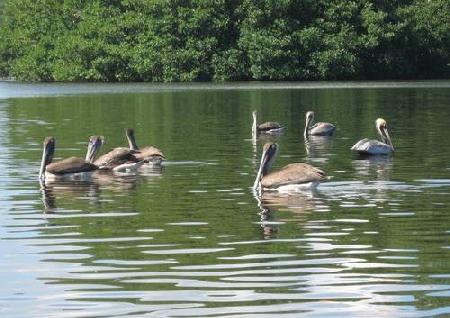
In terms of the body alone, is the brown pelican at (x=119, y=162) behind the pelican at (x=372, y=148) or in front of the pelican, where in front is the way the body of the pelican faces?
behind

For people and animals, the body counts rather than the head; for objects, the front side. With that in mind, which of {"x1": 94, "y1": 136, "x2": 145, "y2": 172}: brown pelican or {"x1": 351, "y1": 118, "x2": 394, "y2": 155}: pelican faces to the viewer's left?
the brown pelican

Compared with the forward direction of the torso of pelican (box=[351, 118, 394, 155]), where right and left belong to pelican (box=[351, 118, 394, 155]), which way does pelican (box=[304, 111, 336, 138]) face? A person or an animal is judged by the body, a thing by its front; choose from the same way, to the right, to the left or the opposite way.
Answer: the opposite way

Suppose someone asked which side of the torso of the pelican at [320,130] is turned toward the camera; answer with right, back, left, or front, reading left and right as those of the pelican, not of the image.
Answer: left

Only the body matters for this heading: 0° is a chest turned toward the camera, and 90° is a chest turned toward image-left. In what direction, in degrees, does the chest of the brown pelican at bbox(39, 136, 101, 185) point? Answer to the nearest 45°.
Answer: approximately 90°

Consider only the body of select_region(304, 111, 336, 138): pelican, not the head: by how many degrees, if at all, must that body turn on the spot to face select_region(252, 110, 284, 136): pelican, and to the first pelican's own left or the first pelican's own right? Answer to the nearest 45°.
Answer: approximately 45° to the first pelican's own right

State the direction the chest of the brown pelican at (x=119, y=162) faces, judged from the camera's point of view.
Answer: to the viewer's left

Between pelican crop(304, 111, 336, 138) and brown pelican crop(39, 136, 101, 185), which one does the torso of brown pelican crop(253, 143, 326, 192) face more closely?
the brown pelican

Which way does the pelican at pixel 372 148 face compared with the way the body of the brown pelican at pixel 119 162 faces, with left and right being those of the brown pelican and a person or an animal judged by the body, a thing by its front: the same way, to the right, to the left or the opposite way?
the opposite way

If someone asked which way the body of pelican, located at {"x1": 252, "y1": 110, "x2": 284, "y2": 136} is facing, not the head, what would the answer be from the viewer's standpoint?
to the viewer's left

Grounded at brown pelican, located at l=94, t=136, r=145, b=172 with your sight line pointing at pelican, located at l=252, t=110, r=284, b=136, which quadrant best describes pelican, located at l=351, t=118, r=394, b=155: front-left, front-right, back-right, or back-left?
front-right

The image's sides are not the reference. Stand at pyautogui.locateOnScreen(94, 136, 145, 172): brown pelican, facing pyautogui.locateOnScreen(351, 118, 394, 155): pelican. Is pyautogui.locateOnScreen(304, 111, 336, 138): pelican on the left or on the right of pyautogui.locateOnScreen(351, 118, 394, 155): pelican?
left

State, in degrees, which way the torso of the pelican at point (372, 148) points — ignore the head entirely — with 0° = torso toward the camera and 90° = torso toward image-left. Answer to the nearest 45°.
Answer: approximately 270°

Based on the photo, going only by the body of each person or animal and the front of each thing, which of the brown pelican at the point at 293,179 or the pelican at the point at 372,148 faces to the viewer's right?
the pelican
